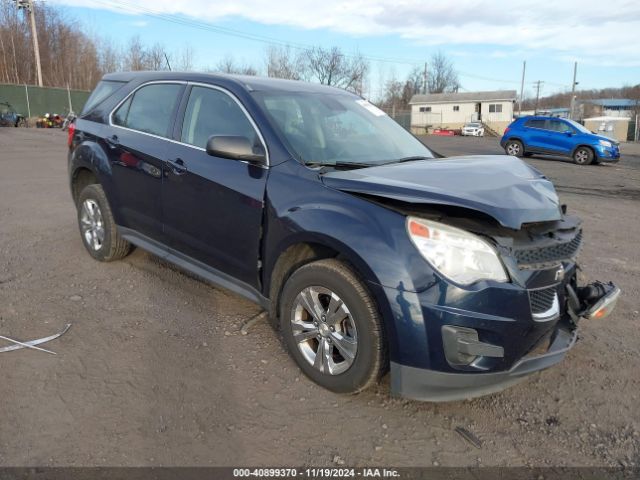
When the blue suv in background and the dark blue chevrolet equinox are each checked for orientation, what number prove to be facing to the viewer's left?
0

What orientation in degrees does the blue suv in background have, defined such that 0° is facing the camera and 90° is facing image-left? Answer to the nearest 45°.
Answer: approximately 315°

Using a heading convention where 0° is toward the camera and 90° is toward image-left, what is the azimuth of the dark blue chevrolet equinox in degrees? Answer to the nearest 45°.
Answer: approximately 315°

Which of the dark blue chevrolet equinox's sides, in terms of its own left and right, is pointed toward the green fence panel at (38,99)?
back

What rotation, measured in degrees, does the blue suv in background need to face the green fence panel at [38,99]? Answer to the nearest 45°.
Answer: approximately 135° to its right

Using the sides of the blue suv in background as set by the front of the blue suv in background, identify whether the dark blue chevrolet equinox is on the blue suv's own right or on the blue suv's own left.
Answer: on the blue suv's own right
